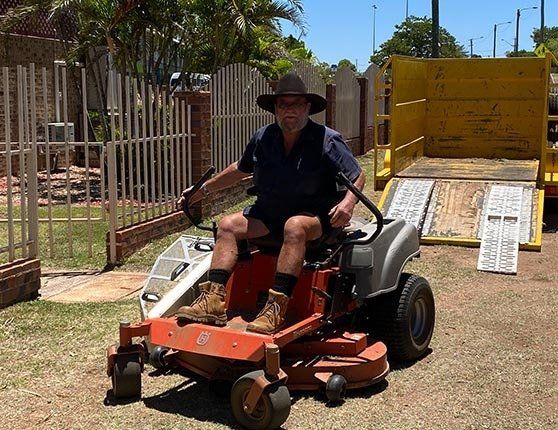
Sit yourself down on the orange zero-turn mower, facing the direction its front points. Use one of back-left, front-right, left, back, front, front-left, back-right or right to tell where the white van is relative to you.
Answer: back-right

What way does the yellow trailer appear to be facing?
away from the camera

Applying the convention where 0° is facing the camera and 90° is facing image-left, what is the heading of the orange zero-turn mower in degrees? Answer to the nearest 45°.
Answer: approximately 45°

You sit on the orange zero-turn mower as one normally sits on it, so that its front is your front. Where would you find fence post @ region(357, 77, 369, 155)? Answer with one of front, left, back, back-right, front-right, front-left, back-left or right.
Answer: back-right

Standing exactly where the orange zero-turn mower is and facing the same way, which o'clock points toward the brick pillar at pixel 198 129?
The brick pillar is roughly at 4 o'clock from the orange zero-turn mower.

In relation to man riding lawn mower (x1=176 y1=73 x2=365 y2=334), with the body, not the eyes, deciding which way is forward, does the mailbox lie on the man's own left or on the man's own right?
on the man's own right

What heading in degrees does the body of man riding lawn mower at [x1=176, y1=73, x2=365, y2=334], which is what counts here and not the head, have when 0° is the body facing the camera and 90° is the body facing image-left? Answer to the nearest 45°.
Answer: approximately 45°

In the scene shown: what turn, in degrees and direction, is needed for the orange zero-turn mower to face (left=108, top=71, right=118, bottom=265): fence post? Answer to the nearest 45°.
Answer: approximately 90° to its right

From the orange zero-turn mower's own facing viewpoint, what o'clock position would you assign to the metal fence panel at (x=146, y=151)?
The metal fence panel is roughly at 4 o'clock from the orange zero-turn mower.

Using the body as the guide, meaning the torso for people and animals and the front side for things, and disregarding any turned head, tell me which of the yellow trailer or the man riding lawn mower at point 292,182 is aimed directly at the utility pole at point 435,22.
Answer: the yellow trailer

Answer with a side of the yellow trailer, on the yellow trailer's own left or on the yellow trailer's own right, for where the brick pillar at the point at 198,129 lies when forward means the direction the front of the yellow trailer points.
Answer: on the yellow trailer's own left

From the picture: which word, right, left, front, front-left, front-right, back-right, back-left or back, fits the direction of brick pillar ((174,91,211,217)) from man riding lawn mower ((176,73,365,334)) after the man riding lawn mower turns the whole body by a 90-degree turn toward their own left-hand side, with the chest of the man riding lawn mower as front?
back-left

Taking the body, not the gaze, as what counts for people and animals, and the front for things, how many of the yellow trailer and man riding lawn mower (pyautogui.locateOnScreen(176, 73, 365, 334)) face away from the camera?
1

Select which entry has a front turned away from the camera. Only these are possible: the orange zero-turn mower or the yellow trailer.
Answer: the yellow trailer

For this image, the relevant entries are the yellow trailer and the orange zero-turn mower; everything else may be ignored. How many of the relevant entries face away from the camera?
1
